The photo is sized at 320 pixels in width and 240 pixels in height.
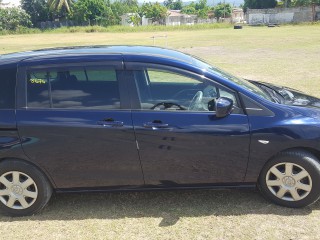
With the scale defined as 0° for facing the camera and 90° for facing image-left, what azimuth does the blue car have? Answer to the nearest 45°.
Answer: approximately 270°
